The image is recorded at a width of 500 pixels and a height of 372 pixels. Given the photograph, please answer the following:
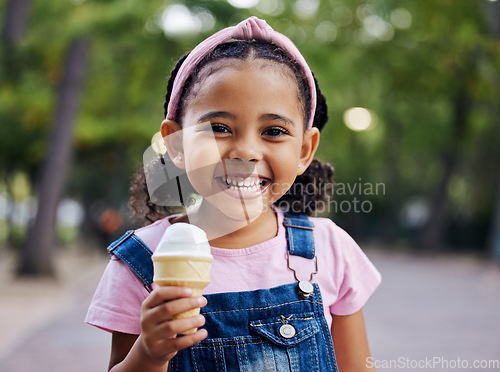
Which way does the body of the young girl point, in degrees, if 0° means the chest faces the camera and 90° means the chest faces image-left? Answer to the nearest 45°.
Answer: approximately 0°
